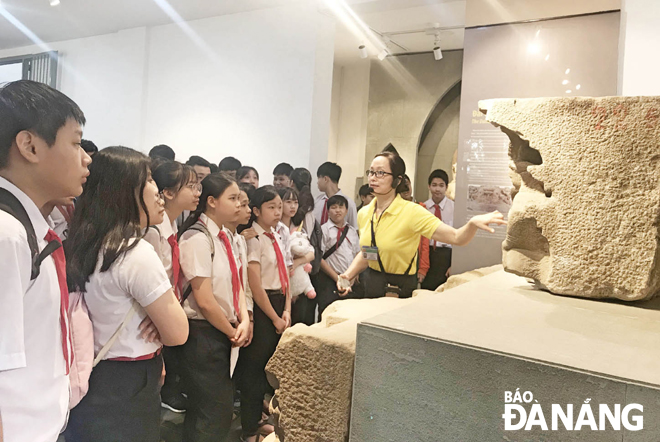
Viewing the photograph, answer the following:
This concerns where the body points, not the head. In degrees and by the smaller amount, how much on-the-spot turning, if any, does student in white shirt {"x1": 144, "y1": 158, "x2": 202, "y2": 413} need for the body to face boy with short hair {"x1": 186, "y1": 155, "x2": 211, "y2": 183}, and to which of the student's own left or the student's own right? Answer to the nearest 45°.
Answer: approximately 135° to the student's own left

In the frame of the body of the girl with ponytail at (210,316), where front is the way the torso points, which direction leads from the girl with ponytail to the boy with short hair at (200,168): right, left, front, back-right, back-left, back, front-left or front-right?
back-left

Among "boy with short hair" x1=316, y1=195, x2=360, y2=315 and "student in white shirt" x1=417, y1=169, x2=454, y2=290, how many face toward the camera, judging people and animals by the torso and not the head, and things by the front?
2

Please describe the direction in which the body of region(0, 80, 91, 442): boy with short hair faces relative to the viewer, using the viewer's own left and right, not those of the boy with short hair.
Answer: facing to the right of the viewer

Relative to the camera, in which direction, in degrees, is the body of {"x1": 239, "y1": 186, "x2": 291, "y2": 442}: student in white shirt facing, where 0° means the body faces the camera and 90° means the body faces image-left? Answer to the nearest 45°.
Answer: approximately 315°

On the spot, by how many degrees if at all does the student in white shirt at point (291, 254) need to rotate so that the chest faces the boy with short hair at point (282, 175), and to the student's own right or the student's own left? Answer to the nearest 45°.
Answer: approximately 135° to the student's own left

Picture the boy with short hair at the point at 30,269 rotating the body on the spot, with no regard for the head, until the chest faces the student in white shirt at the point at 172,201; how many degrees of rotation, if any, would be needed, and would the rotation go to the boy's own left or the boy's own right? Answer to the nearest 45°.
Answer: approximately 45° to the boy's own left

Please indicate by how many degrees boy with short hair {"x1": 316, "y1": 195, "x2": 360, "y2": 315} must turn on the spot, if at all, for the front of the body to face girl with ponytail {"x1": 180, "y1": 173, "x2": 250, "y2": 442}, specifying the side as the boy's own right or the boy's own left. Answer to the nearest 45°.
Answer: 0° — they already face them
